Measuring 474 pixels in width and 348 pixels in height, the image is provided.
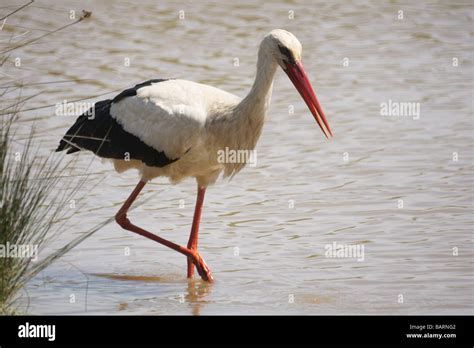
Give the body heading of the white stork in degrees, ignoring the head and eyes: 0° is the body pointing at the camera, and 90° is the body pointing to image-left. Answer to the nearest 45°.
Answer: approximately 270°
